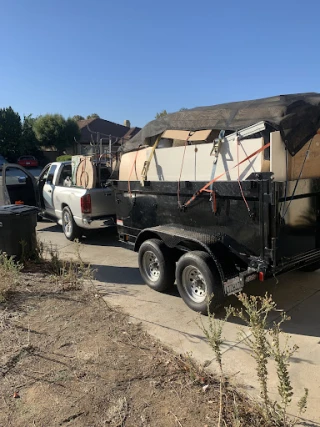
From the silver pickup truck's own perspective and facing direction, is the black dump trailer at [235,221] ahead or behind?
behind

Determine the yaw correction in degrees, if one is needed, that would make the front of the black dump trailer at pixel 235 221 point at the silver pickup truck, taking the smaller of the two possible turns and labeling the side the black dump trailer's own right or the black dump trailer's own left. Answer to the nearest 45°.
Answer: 0° — it already faces it

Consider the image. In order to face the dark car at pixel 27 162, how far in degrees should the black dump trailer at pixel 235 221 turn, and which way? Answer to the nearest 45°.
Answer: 0° — it already faces it

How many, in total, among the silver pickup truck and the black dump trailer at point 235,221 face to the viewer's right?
0

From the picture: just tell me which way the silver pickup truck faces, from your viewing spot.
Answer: facing away from the viewer and to the left of the viewer

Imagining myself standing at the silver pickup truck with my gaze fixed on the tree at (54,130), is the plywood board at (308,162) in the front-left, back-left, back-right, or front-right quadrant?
back-right

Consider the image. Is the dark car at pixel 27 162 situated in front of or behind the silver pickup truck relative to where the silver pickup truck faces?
in front

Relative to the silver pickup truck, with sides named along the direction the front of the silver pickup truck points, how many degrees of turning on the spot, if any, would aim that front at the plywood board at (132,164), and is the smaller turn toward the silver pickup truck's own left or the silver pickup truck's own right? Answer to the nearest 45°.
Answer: approximately 135° to the silver pickup truck's own left

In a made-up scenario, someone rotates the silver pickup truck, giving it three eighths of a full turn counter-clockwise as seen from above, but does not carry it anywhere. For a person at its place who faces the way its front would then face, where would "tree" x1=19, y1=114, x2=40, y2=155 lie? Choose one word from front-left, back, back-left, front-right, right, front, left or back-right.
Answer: back

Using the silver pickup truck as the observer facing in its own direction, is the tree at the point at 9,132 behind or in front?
in front

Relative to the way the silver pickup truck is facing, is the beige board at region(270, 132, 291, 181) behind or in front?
behind

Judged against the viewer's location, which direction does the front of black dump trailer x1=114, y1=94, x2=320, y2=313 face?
facing away from the viewer and to the left of the viewer
